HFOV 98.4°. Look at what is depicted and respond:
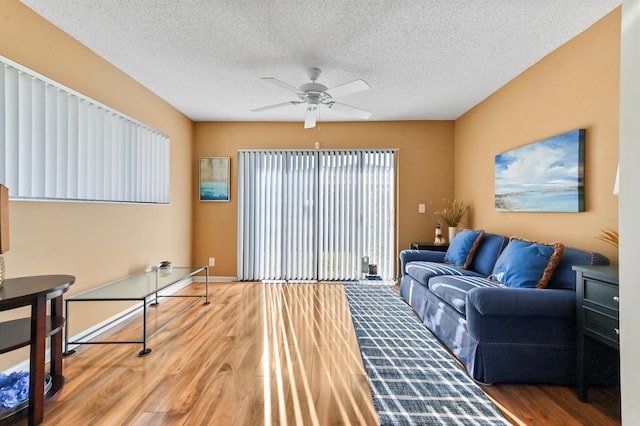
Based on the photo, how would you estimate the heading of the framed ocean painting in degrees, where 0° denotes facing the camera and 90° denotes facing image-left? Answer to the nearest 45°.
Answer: approximately 0°

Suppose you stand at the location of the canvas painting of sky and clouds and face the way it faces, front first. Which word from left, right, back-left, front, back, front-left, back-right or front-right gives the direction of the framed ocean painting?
front-right

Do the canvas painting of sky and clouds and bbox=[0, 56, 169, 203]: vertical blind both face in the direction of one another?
yes

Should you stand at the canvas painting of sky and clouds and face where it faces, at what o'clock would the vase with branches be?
The vase with branches is roughly at 3 o'clock from the canvas painting of sky and clouds.

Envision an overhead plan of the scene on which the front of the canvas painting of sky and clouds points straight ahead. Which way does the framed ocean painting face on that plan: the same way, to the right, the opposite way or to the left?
to the left

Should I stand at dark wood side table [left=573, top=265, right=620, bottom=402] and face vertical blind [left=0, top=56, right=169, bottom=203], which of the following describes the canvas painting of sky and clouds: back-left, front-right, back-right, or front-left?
back-right

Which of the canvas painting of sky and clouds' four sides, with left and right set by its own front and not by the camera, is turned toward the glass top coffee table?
front

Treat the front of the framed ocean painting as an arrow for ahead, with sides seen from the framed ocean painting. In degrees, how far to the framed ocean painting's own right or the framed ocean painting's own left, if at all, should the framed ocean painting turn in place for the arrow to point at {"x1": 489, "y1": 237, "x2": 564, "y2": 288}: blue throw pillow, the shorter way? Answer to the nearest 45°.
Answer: approximately 45° to the framed ocean painting's own left

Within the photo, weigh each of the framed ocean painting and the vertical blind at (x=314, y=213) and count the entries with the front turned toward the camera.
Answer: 2

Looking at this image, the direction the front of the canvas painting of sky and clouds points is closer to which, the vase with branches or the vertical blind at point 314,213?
the vertical blind

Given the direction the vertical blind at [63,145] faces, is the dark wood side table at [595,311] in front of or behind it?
in front

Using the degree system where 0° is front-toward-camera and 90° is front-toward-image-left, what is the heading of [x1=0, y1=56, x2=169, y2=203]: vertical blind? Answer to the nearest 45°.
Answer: approximately 315°

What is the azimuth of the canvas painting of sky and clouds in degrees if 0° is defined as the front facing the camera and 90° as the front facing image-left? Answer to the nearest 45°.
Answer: approximately 45°

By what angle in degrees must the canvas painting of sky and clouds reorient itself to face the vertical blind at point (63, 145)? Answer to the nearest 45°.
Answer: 0° — it already faces it

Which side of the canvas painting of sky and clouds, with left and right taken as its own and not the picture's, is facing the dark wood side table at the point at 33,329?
front

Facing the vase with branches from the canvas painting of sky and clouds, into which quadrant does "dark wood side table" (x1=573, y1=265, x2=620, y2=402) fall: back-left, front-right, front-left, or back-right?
back-left

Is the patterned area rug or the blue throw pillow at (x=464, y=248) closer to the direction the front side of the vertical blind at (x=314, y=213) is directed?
the patterned area rug
